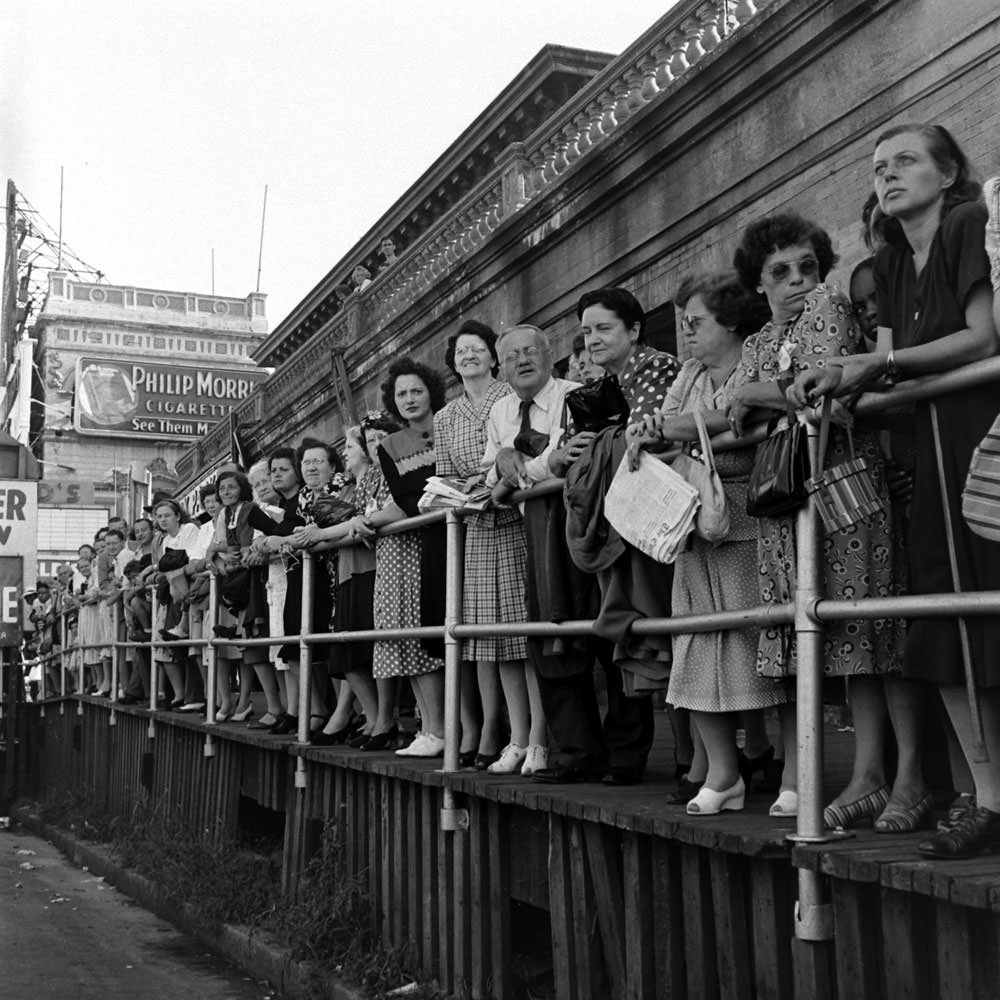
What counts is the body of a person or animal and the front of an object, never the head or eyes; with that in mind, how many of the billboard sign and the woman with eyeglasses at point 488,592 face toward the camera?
2

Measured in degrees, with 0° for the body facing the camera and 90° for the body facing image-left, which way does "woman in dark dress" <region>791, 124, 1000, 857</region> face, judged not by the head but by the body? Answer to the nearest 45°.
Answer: approximately 45°

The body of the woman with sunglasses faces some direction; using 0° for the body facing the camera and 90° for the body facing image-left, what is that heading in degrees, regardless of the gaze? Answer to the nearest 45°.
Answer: approximately 45°

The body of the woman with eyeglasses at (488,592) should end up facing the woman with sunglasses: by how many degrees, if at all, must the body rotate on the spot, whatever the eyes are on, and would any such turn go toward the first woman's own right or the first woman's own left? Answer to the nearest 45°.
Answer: approximately 45° to the first woman's own left

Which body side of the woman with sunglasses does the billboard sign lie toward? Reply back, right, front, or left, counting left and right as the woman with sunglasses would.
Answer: right

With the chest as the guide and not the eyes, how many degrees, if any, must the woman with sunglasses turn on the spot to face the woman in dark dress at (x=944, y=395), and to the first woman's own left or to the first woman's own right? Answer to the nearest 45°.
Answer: approximately 90° to the first woman's own left
